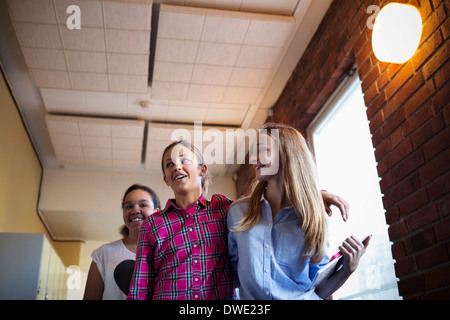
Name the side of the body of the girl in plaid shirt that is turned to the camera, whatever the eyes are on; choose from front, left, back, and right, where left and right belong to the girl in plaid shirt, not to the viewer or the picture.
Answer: front

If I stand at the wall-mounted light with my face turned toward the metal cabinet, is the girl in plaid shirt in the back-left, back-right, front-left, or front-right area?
front-left

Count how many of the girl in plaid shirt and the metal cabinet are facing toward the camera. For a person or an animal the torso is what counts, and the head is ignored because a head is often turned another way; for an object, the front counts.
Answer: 1

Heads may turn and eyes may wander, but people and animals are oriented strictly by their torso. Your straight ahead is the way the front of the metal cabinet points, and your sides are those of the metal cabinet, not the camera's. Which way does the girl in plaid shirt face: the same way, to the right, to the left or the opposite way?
to the right

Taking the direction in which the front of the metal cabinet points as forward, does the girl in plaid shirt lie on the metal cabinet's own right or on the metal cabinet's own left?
on the metal cabinet's own right

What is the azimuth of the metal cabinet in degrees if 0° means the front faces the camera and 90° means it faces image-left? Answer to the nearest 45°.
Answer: approximately 270°

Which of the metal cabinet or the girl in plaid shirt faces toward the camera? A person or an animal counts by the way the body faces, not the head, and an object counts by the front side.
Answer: the girl in plaid shirt

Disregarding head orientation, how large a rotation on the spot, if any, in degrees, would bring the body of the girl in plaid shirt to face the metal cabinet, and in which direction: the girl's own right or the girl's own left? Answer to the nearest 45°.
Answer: approximately 135° to the girl's own right
